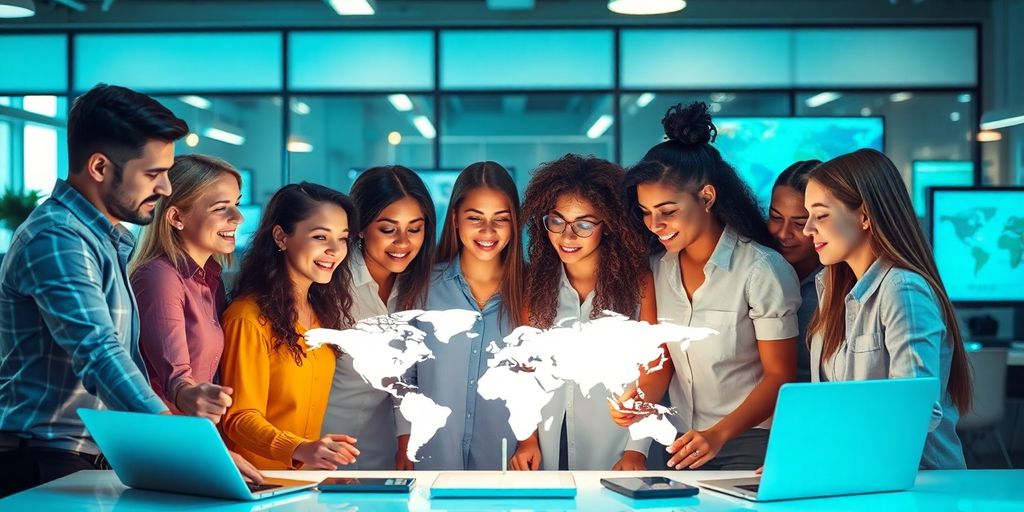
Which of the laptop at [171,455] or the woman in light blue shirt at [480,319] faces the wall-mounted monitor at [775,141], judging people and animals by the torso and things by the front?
the laptop

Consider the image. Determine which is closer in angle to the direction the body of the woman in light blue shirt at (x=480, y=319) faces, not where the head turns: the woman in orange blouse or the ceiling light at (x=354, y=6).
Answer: the woman in orange blouse

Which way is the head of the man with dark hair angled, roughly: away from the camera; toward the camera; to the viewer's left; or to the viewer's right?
to the viewer's right

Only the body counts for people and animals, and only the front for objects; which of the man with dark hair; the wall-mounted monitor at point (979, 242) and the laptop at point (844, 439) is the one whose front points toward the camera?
the wall-mounted monitor

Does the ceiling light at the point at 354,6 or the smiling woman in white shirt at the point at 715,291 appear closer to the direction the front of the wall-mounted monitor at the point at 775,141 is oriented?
the smiling woman in white shirt

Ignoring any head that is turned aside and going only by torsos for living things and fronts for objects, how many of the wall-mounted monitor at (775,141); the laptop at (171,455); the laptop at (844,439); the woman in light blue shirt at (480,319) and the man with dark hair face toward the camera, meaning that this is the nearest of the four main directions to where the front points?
2

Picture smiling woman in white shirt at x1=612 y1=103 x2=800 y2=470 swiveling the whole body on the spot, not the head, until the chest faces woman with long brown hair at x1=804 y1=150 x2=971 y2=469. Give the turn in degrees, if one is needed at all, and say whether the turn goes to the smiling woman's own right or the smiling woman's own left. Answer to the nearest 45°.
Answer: approximately 90° to the smiling woman's own left

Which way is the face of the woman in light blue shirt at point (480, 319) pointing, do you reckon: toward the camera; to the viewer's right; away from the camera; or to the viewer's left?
toward the camera

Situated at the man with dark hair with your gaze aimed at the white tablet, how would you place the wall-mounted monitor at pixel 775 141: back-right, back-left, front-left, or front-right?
front-left

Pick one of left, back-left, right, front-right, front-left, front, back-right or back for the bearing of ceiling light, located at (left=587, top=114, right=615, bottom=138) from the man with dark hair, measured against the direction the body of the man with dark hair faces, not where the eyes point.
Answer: front-left

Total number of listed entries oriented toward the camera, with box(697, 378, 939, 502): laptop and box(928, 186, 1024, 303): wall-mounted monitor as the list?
1

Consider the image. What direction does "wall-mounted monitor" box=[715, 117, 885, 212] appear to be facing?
toward the camera
